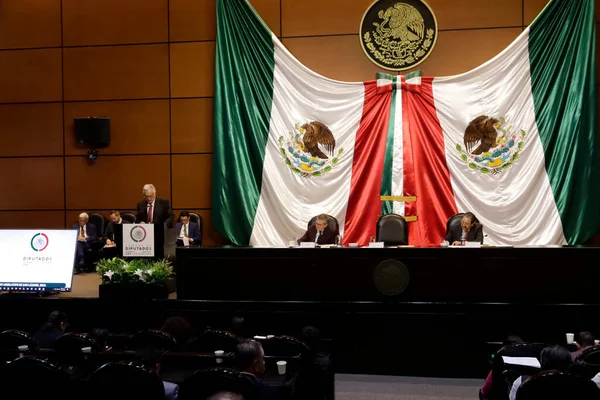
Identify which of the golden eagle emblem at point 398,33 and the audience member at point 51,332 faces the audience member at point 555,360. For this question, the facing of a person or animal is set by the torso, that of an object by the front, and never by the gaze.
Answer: the golden eagle emblem

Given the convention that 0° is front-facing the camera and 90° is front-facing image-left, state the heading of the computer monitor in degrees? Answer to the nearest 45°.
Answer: approximately 0°

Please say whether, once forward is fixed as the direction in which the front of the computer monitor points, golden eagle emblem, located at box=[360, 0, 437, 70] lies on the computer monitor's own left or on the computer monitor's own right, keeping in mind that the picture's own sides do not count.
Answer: on the computer monitor's own left

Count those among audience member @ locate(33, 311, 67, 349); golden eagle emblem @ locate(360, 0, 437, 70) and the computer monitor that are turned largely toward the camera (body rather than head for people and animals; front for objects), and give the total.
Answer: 2

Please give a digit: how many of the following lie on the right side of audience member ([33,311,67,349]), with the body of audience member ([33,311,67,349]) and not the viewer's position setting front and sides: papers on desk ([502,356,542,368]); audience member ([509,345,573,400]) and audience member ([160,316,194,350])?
3

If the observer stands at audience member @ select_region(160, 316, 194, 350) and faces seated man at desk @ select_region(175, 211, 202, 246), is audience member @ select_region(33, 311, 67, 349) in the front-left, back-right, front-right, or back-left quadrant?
front-left

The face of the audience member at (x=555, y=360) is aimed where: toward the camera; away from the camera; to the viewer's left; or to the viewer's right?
away from the camera

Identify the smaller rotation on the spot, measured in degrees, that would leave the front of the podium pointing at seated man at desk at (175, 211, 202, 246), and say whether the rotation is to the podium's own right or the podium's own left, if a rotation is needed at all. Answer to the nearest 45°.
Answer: approximately 180°

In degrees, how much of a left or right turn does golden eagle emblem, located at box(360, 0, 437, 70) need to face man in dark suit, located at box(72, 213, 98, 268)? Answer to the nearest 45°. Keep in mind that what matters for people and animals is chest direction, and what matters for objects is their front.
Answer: approximately 90° to its right

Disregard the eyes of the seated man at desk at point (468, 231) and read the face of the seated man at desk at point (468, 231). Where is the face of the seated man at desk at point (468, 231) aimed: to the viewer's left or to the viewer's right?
to the viewer's left

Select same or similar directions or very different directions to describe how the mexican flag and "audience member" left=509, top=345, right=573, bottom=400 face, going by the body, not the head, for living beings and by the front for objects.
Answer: very different directions

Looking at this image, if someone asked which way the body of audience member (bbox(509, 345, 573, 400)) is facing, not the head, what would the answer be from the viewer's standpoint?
away from the camera

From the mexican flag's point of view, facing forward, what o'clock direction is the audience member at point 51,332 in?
The audience member is roughly at 1 o'clock from the mexican flag.

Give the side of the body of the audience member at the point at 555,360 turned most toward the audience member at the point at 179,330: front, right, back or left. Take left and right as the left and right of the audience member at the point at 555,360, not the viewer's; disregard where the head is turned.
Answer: left
